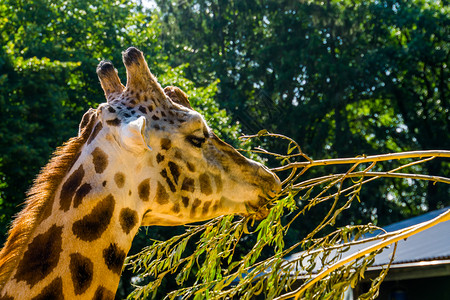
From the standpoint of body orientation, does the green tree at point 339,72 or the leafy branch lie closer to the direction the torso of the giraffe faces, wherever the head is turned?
the leafy branch

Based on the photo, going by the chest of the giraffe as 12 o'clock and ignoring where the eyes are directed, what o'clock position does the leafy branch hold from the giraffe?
The leafy branch is roughly at 11 o'clock from the giraffe.

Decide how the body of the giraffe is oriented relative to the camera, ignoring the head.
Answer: to the viewer's right

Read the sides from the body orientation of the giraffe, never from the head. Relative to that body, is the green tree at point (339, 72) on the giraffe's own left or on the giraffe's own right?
on the giraffe's own left
